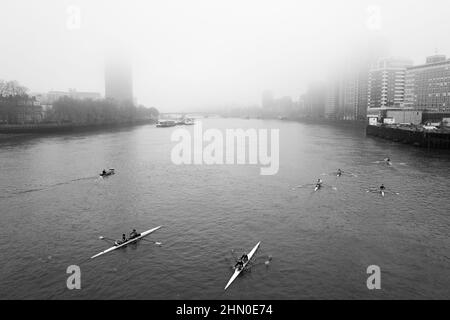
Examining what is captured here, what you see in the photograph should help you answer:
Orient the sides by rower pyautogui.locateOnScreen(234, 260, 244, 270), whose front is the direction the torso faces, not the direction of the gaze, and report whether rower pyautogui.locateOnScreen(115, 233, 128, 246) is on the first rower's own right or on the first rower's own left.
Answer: on the first rower's own right

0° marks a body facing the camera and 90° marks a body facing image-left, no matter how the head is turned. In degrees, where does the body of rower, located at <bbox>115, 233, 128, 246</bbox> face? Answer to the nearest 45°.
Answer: approximately 45°

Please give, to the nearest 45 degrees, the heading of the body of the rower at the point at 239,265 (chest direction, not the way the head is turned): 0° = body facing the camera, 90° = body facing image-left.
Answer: approximately 45°

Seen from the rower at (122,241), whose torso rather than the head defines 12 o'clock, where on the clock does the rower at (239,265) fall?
the rower at (239,265) is roughly at 9 o'clock from the rower at (122,241).
